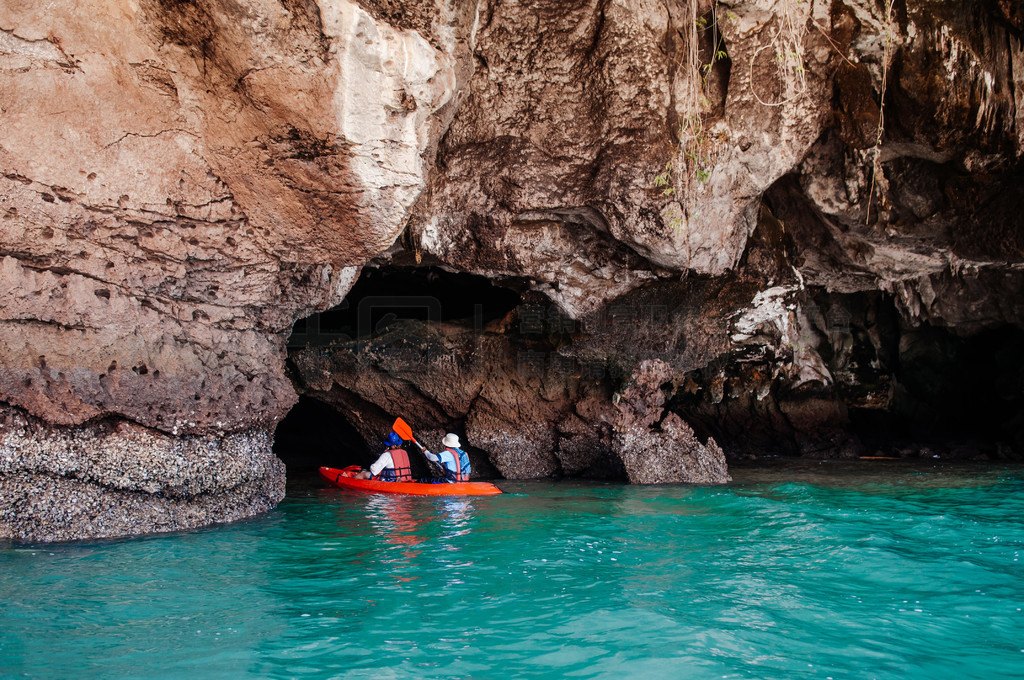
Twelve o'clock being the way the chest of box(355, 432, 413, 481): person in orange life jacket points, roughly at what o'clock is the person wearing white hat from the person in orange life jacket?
The person wearing white hat is roughly at 5 o'clock from the person in orange life jacket.

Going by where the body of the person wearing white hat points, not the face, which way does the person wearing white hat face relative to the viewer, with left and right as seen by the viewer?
facing away from the viewer and to the left of the viewer

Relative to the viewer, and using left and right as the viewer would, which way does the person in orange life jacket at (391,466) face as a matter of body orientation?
facing away from the viewer and to the left of the viewer
